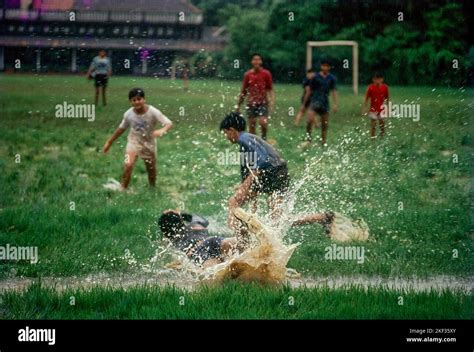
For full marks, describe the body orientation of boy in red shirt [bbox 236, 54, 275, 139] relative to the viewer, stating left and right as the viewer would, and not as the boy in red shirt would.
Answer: facing the viewer

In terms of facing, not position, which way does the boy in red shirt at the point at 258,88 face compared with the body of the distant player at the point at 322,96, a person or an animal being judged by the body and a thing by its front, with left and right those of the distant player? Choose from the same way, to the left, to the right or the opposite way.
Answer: the same way

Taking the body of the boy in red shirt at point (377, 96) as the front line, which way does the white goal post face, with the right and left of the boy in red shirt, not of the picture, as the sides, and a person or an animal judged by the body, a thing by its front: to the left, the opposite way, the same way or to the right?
the same way

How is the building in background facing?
toward the camera

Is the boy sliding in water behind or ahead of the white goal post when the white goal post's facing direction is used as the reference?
ahead

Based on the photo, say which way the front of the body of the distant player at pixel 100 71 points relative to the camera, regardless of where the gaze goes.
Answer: toward the camera

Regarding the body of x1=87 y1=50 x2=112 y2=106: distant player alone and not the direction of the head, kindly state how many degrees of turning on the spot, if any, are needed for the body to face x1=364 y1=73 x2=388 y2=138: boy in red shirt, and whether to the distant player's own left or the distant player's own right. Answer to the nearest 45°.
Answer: approximately 90° to the distant player's own left

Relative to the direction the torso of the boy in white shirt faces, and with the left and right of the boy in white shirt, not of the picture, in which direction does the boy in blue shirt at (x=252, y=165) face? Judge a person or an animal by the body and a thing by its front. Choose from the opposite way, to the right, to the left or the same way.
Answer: to the right

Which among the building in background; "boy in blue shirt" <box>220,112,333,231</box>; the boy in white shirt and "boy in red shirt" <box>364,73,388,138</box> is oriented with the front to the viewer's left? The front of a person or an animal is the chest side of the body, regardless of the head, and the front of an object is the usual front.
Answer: the boy in blue shirt

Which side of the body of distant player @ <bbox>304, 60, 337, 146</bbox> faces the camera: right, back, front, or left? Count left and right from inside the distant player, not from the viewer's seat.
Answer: front

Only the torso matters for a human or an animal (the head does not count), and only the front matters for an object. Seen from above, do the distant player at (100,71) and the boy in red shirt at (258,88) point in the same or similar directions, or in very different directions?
same or similar directions

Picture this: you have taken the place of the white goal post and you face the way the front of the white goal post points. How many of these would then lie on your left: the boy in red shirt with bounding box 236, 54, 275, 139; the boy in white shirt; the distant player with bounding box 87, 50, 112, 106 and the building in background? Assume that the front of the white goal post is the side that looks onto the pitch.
0

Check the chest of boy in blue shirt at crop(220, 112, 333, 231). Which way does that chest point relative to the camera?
to the viewer's left
